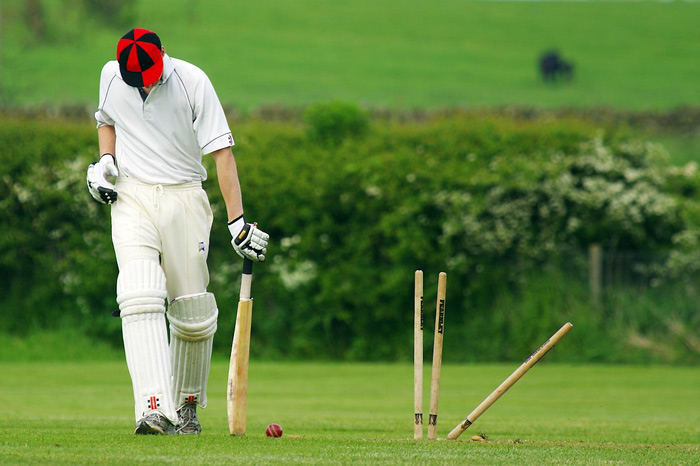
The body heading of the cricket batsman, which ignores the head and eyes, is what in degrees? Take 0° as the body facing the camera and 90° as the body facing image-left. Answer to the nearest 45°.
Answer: approximately 0°

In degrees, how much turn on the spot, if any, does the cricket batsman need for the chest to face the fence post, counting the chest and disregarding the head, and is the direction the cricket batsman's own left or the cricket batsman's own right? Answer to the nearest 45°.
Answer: approximately 135° to the cricket batsman's own left

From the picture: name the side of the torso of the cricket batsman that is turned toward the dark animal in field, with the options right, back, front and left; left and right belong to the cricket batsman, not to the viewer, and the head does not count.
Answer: back
